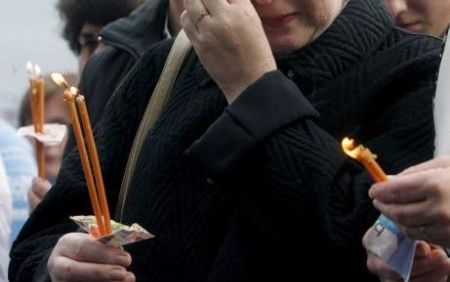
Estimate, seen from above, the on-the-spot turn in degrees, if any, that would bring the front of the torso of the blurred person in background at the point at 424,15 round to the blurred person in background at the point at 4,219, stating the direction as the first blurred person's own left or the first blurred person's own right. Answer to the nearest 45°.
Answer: approximately 45° to the first blurred person's own right

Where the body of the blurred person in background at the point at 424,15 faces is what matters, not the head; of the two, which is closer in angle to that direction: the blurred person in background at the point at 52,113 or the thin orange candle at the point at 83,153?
the thin orange candle

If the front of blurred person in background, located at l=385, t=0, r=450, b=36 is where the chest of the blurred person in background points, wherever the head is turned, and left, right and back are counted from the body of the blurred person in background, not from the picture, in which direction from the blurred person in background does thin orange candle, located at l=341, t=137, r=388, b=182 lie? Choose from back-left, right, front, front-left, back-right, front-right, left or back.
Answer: front-left

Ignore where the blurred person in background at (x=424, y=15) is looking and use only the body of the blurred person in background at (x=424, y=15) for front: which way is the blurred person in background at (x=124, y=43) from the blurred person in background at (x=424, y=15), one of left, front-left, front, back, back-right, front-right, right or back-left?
front-right

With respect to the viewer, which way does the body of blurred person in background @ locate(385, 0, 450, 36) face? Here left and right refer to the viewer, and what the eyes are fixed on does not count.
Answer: facing the viewer and to the left of the viewer

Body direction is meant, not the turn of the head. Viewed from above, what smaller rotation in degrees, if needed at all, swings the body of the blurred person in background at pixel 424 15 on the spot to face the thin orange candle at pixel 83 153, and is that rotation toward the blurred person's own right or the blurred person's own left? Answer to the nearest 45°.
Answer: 0° — they already face it

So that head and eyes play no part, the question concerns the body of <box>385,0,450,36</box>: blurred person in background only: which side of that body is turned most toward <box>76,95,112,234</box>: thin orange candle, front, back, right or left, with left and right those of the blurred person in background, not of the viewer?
front
